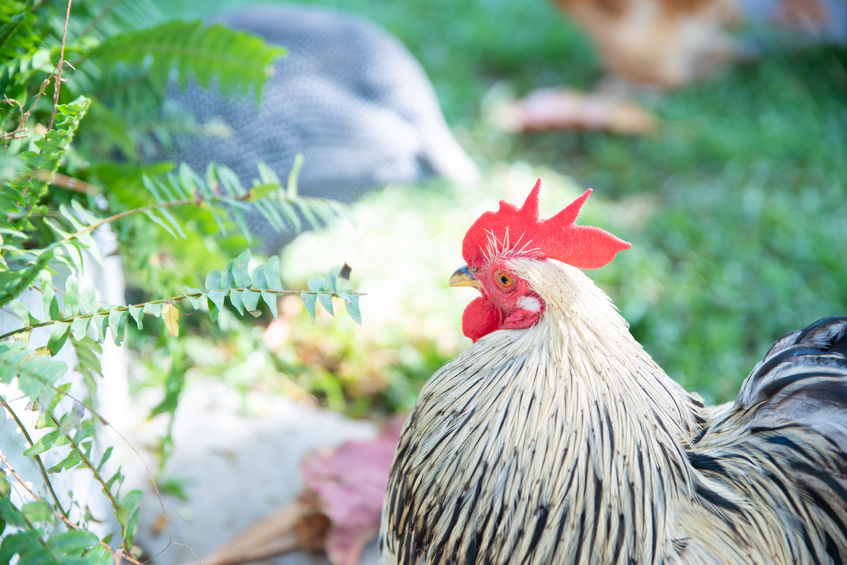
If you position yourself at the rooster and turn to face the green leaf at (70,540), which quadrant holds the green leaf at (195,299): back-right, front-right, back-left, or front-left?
front-right

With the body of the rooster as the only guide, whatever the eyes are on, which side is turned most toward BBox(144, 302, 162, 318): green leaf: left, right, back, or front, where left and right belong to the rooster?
front

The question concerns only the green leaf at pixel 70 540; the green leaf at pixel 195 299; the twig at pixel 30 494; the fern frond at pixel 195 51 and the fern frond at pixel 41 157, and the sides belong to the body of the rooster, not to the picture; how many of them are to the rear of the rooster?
0

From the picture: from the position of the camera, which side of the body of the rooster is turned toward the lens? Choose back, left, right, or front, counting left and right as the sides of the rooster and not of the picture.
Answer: left
